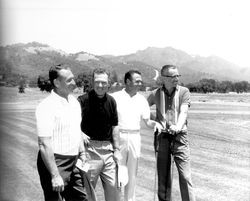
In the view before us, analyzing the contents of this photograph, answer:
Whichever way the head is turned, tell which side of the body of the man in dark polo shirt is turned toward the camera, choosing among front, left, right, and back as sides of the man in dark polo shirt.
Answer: front

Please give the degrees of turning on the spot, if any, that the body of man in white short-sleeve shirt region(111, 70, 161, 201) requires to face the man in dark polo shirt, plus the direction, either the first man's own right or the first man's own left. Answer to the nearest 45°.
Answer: approximately 90° to the first man's own right

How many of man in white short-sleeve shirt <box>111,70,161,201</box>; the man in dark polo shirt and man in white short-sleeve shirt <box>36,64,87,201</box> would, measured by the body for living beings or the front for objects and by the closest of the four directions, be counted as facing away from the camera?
0

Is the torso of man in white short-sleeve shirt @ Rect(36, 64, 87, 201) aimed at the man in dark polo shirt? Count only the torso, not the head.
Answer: no

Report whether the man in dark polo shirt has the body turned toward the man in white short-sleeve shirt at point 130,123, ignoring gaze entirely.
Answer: no

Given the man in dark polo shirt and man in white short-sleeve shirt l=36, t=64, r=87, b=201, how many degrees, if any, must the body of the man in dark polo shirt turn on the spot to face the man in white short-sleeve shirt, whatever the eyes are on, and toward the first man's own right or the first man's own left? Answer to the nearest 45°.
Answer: approximately 45° to the first man's own right

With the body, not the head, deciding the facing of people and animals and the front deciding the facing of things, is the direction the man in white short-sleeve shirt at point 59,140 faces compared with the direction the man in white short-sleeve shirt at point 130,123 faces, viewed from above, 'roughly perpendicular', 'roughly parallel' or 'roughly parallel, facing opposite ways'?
roughly parallel

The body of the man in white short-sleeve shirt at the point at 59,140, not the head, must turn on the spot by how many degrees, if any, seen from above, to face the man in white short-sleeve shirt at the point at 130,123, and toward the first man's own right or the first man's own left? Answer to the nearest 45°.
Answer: approximately 90° to the first man's own left

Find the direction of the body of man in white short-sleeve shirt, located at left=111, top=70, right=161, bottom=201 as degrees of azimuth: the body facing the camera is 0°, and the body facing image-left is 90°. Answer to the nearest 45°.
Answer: approximately 315°

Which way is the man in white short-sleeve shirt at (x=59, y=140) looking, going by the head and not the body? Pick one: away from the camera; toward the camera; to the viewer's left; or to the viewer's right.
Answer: to the viewer's right

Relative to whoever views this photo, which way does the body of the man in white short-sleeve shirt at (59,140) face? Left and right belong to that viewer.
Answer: facing the viewer and to the right of the viewer

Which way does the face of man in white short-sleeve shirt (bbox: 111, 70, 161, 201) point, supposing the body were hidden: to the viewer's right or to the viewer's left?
to the viewer's right

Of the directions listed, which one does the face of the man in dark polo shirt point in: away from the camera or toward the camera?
toward the camera

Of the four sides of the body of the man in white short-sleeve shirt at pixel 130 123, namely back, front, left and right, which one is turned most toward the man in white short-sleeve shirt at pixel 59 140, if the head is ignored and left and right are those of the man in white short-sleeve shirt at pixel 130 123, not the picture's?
right

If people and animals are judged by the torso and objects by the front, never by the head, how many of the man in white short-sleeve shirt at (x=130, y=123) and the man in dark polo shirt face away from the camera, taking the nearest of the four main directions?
0
